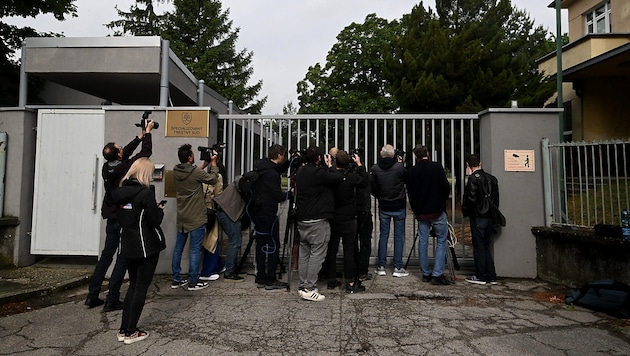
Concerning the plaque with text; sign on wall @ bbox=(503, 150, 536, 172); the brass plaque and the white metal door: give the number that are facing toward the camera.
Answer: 4

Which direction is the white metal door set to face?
toward the camera

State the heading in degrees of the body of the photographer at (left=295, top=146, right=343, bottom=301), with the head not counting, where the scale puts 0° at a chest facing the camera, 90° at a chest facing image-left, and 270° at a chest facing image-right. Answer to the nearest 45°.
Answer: approximately 225°

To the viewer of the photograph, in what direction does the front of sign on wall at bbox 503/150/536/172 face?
facing the viewer

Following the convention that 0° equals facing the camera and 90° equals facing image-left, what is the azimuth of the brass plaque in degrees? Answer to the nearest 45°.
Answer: approximately 0°

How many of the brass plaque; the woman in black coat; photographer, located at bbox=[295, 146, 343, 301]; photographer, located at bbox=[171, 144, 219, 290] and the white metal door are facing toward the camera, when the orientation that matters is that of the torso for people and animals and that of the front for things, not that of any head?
2

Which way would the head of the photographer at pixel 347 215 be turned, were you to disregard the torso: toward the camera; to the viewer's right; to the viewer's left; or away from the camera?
away from the camera

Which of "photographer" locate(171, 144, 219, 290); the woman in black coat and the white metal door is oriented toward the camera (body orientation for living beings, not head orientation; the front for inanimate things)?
the white metal door

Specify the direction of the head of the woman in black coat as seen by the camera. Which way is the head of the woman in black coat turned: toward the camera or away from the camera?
away from the camera

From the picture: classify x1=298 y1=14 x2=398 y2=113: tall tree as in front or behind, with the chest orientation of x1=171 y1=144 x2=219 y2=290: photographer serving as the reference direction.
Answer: in front

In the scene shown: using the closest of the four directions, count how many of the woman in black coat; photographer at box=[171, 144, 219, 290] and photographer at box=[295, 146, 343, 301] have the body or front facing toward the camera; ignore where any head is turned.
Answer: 0

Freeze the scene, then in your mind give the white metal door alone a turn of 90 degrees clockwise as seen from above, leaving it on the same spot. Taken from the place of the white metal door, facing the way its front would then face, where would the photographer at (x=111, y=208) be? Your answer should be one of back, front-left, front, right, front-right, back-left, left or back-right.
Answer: left

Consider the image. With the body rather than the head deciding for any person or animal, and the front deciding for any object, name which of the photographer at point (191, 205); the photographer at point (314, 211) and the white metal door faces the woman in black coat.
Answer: the white metal door

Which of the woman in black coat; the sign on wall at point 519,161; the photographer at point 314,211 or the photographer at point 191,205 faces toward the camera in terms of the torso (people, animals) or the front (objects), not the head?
the sign on wall
